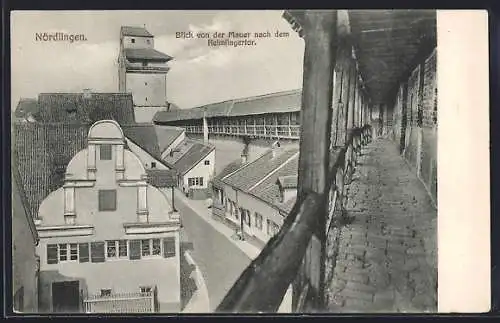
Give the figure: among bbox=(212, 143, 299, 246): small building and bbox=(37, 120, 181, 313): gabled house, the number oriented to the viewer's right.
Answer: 0

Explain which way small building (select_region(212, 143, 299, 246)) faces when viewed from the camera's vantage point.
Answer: facing the viewer and to the left of the viewer

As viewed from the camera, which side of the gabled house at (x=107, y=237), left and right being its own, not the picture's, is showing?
front
